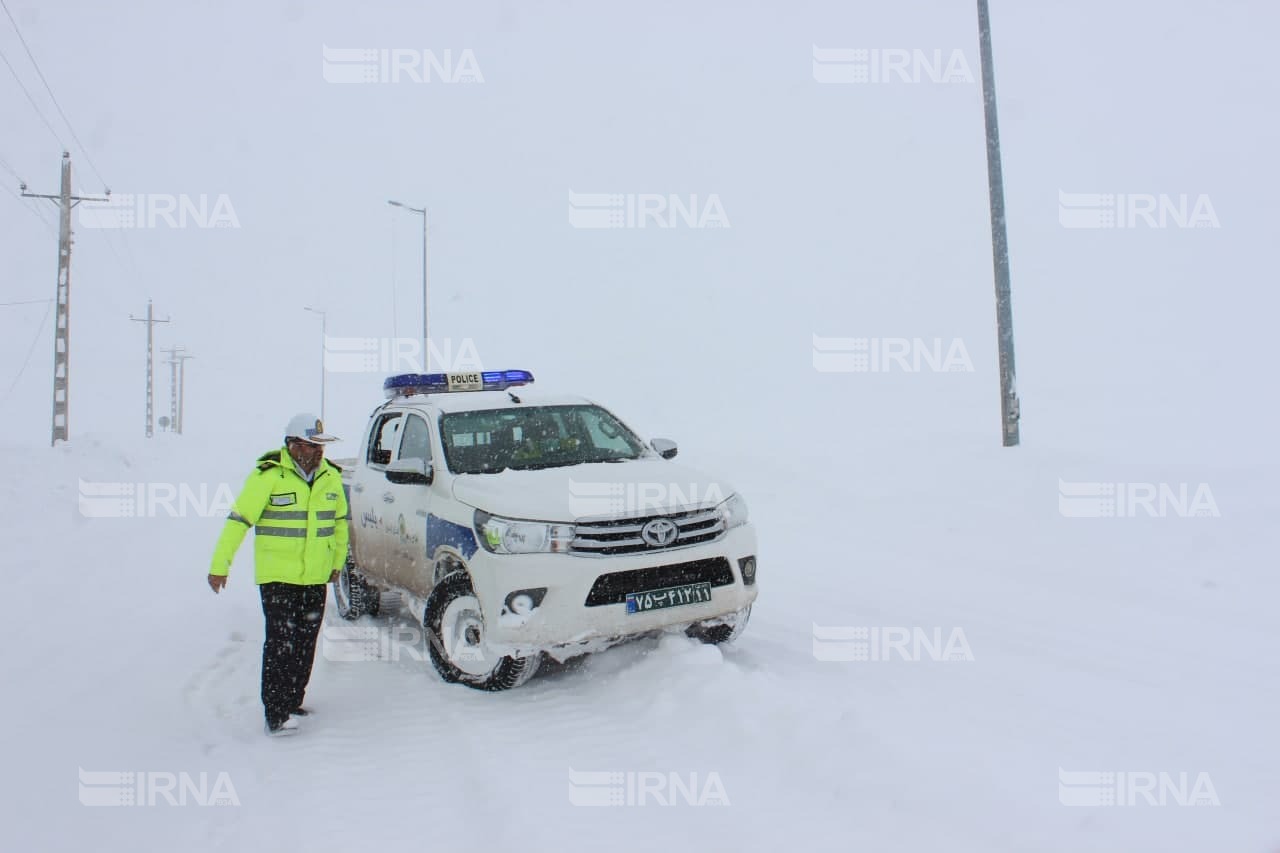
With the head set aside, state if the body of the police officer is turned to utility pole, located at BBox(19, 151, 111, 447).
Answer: no

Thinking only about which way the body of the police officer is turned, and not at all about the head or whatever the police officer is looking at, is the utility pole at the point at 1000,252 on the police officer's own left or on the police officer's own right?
on the police officer's own left

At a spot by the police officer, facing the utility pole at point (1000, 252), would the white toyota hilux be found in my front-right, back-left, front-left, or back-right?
front-right

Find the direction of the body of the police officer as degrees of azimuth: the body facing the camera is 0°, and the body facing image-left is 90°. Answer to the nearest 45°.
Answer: approximately 315°

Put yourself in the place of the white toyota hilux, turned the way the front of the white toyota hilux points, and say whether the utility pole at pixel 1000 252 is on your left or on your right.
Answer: on your left

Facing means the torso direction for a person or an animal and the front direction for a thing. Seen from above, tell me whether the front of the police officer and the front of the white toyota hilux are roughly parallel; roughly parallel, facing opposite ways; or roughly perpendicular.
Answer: roughly parallel

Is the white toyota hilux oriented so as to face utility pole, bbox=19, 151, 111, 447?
no

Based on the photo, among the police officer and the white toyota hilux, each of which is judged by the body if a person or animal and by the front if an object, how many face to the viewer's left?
0

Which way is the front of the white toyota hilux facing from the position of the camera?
facing the viewer and to the right of the viewer
